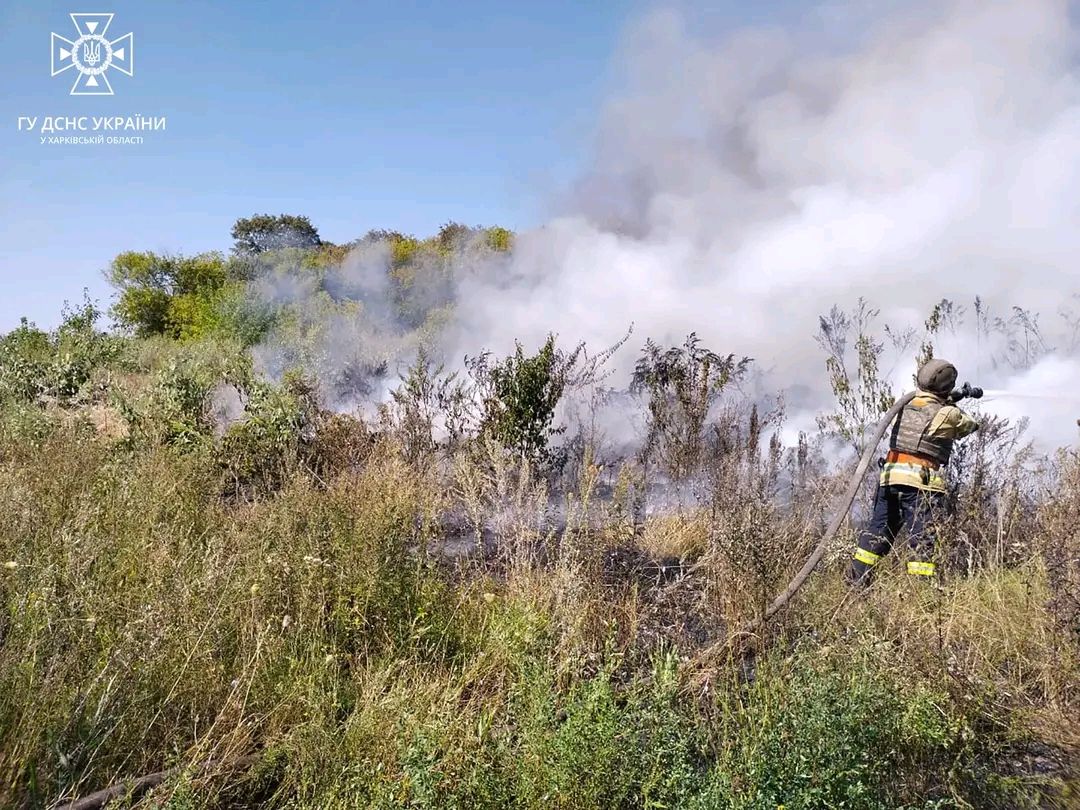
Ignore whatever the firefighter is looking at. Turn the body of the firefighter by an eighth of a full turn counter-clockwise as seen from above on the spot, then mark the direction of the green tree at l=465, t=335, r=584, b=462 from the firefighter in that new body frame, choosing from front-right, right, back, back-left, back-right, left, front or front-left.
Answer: left

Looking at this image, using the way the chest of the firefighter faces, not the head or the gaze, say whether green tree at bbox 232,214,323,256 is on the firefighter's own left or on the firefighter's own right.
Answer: on the firefighter's own left

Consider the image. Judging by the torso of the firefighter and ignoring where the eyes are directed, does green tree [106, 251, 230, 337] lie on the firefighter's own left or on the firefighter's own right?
on the firefighter's own left

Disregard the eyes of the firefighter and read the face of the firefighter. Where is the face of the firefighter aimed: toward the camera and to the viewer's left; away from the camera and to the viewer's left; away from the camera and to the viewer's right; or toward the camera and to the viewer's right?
away from the camera and to the viewer's right

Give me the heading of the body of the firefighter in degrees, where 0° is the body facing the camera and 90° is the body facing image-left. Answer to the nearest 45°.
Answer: approximately 225°
